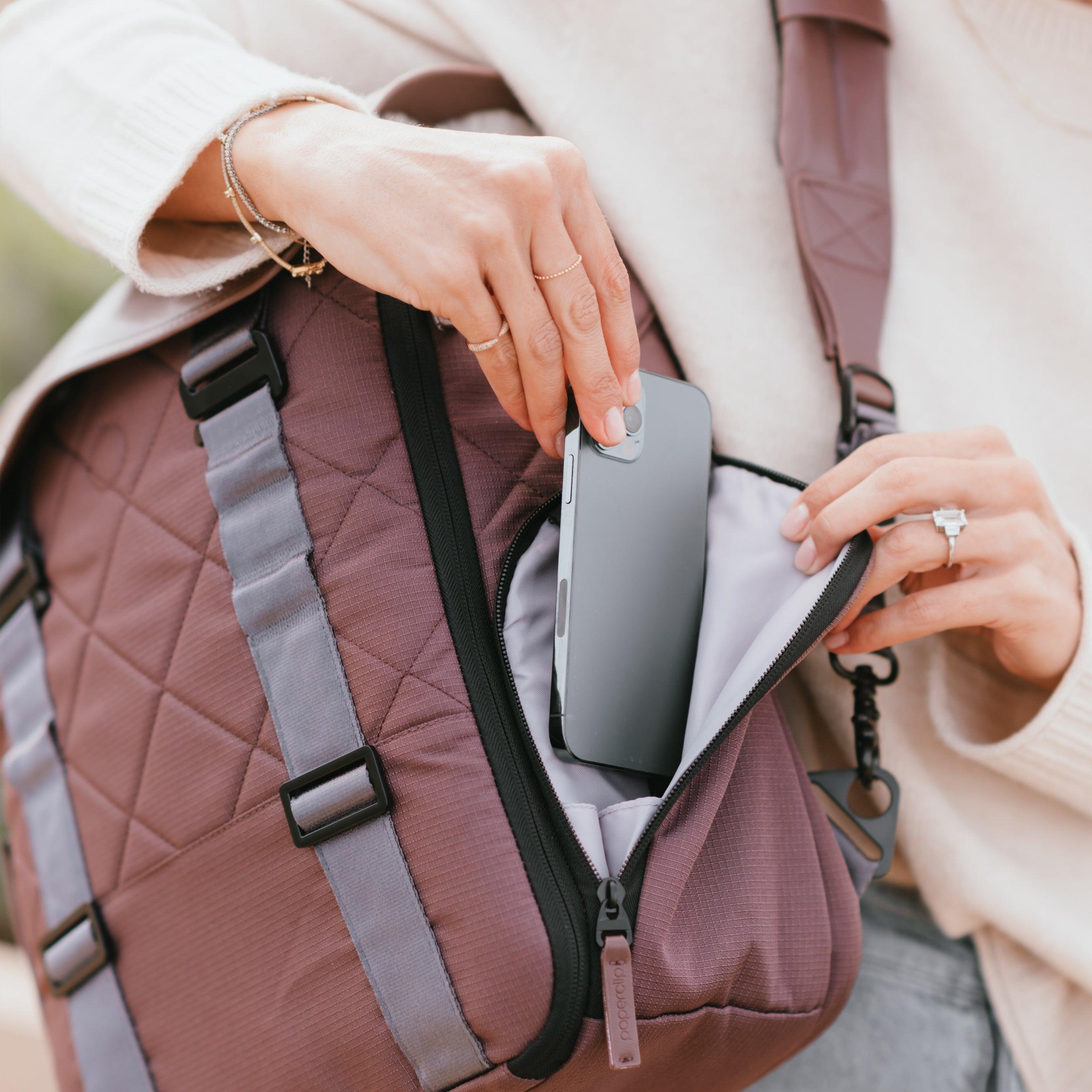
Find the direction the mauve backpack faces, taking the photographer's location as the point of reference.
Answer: facing the viewer and to the left of the viewer
